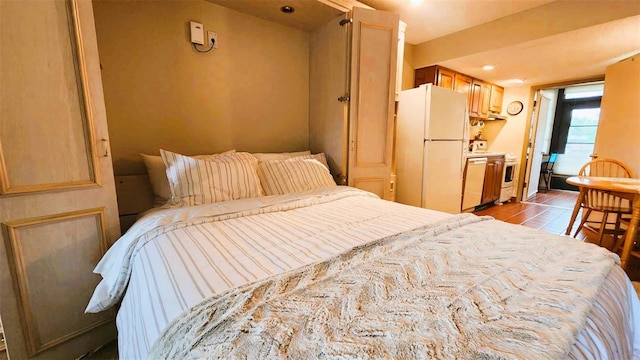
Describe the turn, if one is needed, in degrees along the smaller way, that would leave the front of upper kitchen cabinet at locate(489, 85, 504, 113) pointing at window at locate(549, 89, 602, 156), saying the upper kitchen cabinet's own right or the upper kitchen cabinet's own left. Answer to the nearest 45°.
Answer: approximately 90° to the upper kitchen cabinet's own left

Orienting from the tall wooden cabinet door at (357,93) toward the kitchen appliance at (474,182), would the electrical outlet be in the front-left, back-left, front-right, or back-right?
back-left

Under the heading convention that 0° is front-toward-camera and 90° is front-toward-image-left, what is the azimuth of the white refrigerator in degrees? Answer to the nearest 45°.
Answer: approximately 315°

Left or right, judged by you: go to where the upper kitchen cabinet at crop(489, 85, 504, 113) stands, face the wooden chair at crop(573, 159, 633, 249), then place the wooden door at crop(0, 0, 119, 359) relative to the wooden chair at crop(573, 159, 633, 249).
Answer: right

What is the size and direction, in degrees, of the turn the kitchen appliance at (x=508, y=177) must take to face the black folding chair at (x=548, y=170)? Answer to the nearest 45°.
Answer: approximately 135° to its left

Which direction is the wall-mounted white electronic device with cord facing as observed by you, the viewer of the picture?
facing the viewer and to the right of the viewer

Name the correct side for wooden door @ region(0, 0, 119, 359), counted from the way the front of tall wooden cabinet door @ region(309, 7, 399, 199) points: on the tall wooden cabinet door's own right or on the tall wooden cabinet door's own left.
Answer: on the tall wooden cabinet door's own right

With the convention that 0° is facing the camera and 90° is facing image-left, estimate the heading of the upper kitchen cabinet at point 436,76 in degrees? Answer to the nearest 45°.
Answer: approximately 315°

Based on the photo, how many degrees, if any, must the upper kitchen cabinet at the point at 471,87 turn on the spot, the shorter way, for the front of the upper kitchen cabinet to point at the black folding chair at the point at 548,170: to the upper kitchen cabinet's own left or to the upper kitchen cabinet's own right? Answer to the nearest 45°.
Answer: approximately 90° to the upper kitchen cabinet's own left

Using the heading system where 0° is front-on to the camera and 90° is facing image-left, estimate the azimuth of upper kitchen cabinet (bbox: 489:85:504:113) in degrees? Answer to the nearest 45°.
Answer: approximately 315°

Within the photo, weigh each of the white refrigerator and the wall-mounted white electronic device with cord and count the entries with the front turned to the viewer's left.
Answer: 0

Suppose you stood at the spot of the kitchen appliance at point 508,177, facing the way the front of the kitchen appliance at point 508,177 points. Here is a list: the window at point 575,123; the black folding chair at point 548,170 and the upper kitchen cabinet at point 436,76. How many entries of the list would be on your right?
1
